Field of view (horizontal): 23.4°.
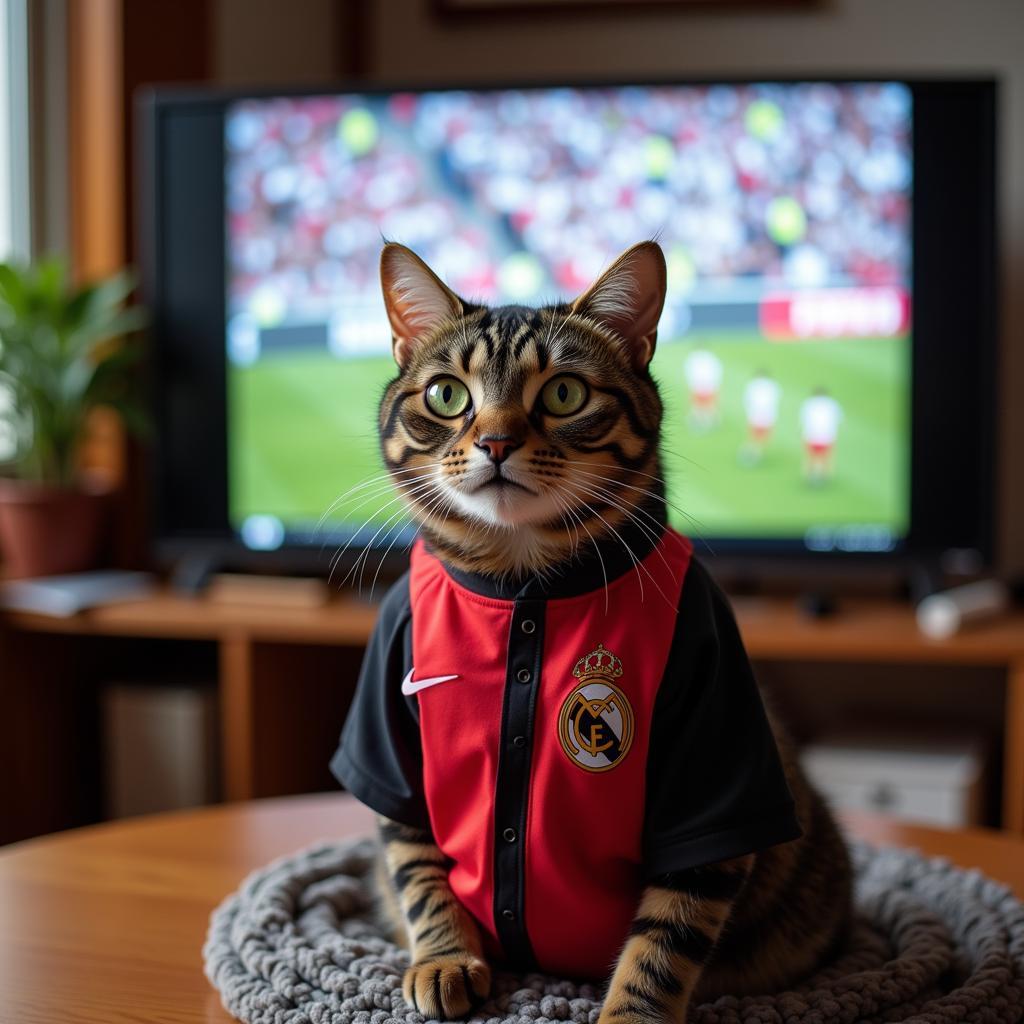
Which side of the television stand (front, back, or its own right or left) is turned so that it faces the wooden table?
front

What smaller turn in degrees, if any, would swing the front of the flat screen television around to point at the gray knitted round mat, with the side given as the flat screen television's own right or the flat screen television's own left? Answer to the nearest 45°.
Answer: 0° — it already faces it

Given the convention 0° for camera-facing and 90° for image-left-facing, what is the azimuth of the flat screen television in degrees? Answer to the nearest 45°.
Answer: approximately 0°

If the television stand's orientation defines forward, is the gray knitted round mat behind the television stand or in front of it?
in front

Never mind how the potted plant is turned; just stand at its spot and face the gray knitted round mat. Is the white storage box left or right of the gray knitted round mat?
left

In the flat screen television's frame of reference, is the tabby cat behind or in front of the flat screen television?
in front

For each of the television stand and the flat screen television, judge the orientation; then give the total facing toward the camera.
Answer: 2
